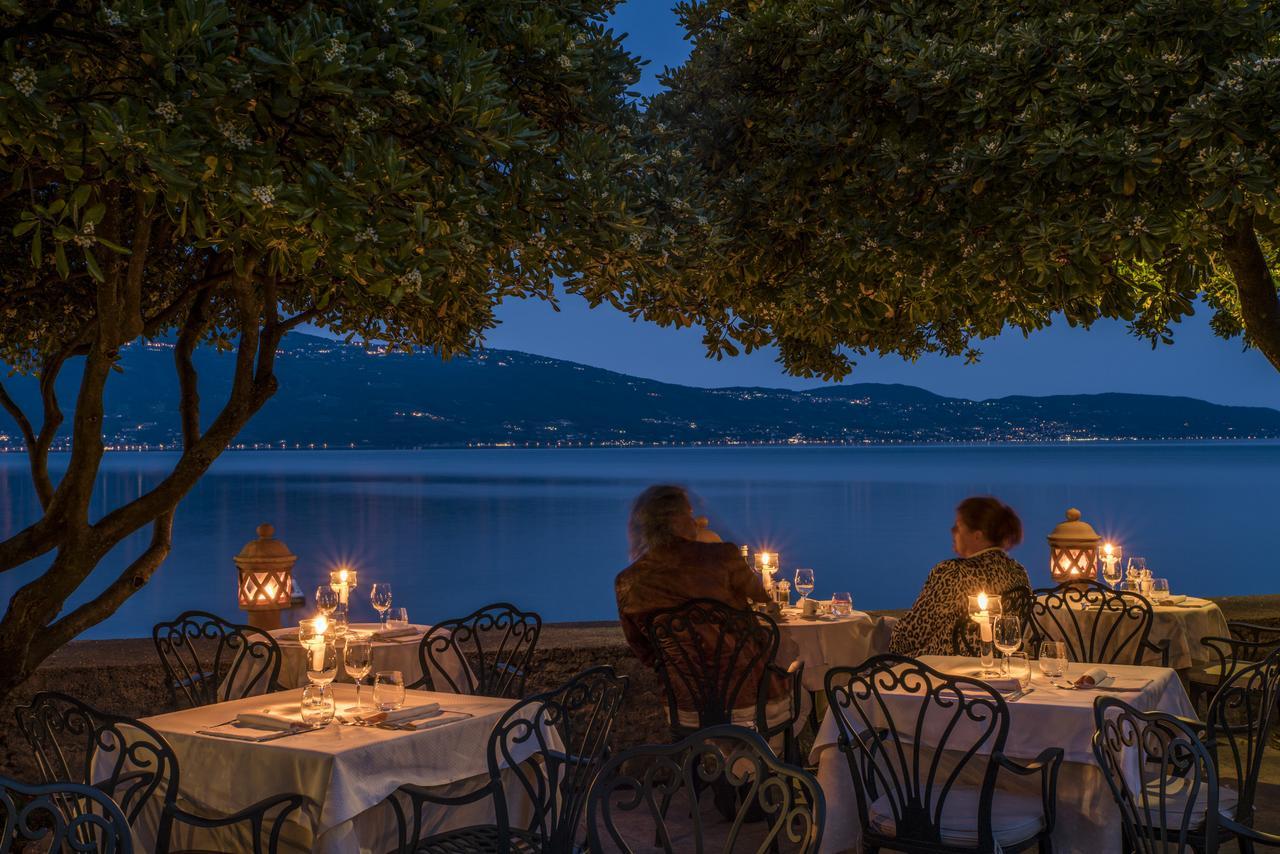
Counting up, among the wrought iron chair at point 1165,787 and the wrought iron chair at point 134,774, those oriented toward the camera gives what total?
0

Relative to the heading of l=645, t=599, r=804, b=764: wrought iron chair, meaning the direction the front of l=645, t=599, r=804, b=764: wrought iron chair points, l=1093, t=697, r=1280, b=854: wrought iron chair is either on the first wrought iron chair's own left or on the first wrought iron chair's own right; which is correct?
on the first wrought iron chair's own right

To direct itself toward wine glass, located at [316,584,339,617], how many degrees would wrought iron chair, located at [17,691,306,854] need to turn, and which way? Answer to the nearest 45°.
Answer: approximately 45° to its left

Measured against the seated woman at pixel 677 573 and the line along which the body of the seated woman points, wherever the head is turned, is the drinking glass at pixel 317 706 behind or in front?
behind

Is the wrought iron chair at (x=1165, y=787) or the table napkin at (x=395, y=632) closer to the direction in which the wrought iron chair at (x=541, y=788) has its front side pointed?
the table napkin

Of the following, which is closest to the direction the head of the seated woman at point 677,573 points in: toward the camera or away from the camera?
away from the camera

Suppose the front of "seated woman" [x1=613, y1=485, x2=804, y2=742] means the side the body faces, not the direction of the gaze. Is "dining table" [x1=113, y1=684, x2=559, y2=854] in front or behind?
behind

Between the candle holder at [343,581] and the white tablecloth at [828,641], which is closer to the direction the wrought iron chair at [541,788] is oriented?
the candle holder

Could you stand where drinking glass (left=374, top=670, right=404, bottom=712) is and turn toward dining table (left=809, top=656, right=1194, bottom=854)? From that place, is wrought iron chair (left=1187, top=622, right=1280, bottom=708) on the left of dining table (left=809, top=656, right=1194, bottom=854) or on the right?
left

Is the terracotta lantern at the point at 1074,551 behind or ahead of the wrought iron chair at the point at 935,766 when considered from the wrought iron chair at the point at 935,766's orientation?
ahead

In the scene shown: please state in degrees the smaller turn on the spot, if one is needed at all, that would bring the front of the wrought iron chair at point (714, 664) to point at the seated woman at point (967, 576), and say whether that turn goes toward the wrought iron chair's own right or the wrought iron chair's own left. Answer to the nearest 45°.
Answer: approximately 45° to the wrought iron chair's own right

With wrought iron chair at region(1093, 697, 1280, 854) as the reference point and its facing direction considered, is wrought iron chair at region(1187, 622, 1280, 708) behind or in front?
in front

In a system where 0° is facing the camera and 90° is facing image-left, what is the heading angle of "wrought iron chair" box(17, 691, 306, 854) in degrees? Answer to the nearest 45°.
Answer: approximately 225°

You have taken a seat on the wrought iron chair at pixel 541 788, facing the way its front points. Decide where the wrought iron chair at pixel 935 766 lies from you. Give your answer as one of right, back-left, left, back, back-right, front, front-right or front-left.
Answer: back-right

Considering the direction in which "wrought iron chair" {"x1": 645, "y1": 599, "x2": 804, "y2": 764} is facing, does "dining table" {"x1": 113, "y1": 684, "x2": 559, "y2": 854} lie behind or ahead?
behind
